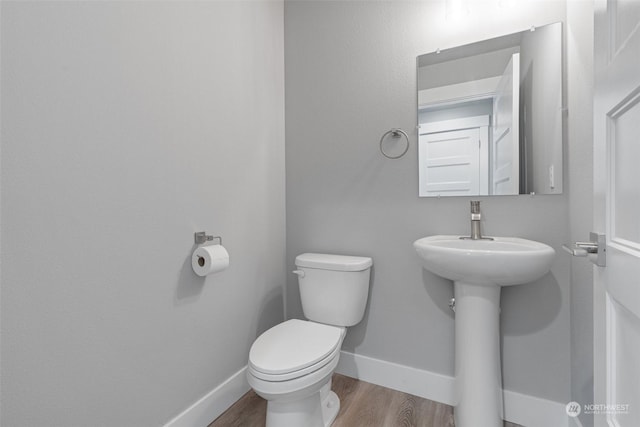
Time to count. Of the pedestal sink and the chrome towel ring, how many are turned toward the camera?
2

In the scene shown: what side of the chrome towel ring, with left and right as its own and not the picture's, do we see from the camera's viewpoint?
front

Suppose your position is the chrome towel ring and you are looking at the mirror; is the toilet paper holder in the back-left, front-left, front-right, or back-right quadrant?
back-right

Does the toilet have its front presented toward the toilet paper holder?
no

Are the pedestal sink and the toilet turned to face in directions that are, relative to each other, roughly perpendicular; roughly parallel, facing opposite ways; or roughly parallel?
roughly parallel

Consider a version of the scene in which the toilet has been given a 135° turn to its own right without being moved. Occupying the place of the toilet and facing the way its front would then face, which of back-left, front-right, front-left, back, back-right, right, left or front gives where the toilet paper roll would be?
left

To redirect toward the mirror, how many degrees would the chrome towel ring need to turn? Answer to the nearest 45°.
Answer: approximately 90° to its left

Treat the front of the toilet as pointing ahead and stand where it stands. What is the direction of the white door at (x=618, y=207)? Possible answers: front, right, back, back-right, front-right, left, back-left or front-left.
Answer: left

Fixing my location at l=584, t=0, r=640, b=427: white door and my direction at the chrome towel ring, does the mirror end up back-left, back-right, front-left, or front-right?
front-right

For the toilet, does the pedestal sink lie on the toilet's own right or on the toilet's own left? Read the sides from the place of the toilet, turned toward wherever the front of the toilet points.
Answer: on the toilet's own left

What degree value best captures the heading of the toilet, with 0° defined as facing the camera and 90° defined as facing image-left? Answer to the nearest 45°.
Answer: approximately 45°

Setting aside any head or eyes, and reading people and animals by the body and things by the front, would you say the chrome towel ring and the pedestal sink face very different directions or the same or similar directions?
same or similar directions

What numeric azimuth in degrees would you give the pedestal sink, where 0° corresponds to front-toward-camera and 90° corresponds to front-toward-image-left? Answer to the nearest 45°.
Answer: approximately 0°

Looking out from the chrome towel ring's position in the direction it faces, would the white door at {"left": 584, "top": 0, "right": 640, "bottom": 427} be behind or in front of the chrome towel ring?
in front
